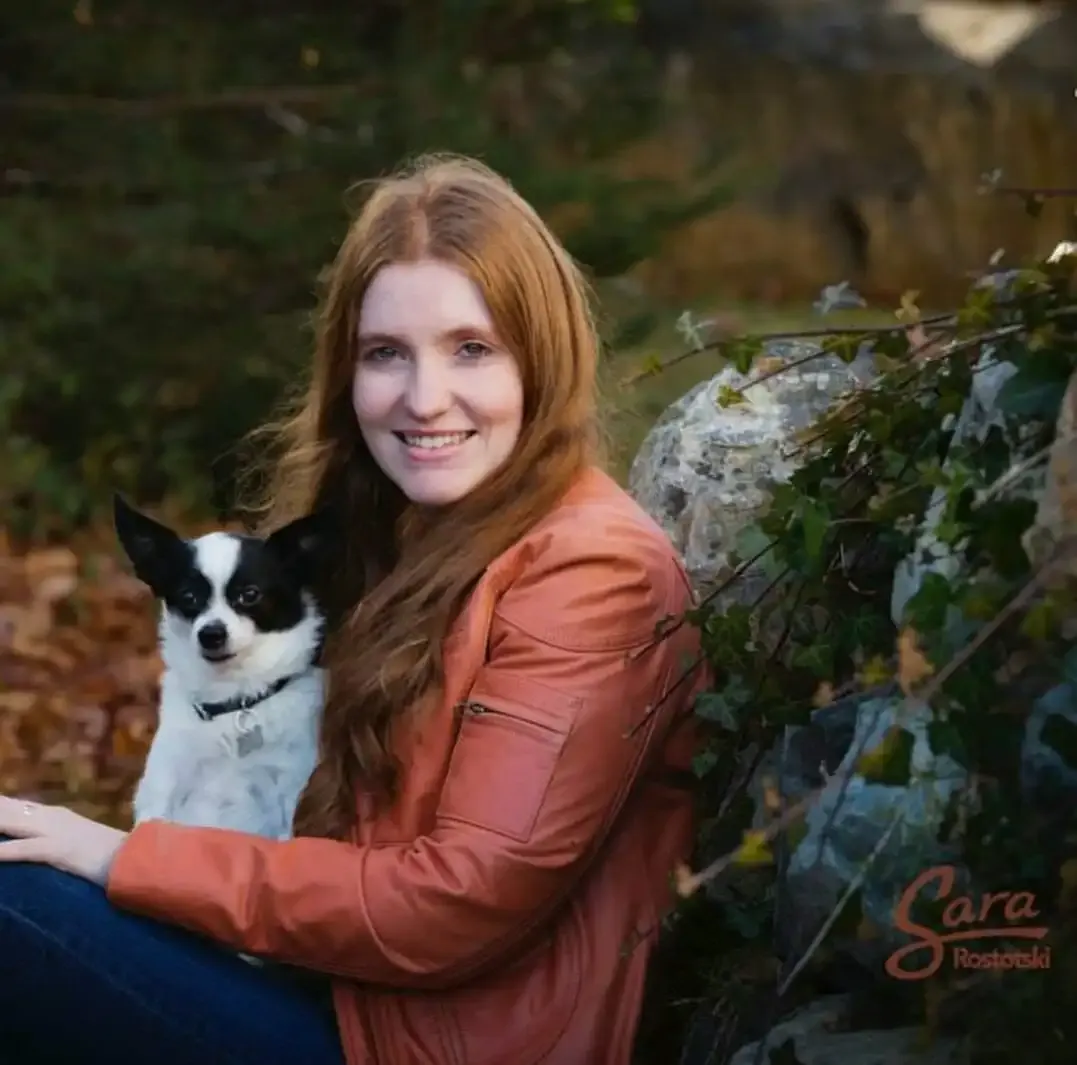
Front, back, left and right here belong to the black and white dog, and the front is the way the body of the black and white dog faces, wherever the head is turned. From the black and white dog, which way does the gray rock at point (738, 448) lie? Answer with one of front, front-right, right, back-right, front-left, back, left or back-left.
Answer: left

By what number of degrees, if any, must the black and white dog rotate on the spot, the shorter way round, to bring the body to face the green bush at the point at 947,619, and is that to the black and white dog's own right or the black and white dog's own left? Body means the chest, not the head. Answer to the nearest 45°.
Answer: approximately 45° to the black and white dog's own left

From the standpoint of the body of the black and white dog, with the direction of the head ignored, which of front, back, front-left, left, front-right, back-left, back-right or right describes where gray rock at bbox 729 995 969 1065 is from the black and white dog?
front-left

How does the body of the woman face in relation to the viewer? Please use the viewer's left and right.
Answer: facing to the left of the viewer

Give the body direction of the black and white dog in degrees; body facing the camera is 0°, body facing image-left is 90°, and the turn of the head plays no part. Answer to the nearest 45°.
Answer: approximately 0°
